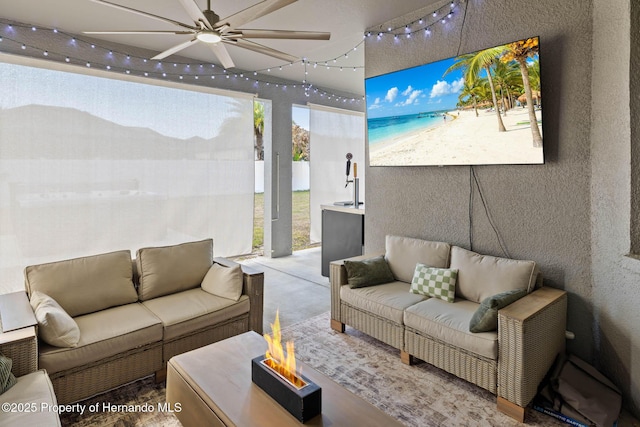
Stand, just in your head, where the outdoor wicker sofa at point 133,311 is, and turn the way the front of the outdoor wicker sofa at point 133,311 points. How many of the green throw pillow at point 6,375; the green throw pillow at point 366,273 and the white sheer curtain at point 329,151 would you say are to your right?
1

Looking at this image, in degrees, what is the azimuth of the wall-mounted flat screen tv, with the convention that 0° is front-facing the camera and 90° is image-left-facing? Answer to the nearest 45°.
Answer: approximately 45°

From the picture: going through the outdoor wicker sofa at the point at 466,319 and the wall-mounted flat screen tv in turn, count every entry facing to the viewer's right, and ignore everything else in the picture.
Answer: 0

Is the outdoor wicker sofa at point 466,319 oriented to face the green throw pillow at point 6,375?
yes

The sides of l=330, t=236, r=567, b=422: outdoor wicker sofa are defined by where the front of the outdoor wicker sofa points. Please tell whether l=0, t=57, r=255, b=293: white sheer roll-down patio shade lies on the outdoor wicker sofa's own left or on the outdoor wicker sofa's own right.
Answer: on the outdoor wicker sofa's own right

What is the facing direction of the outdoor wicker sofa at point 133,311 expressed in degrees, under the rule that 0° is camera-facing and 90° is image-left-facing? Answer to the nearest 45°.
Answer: approximately 315°

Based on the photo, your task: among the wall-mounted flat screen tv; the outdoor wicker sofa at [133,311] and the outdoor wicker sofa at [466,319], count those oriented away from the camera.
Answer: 0

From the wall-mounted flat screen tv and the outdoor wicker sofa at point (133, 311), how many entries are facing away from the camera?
0

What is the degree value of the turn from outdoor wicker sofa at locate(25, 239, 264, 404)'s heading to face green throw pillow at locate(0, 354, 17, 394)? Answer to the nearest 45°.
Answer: approximately 90° to its right

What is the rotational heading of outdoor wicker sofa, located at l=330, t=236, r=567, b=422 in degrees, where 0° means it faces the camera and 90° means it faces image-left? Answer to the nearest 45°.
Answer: approximately 45°

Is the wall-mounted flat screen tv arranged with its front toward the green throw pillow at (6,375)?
yes
